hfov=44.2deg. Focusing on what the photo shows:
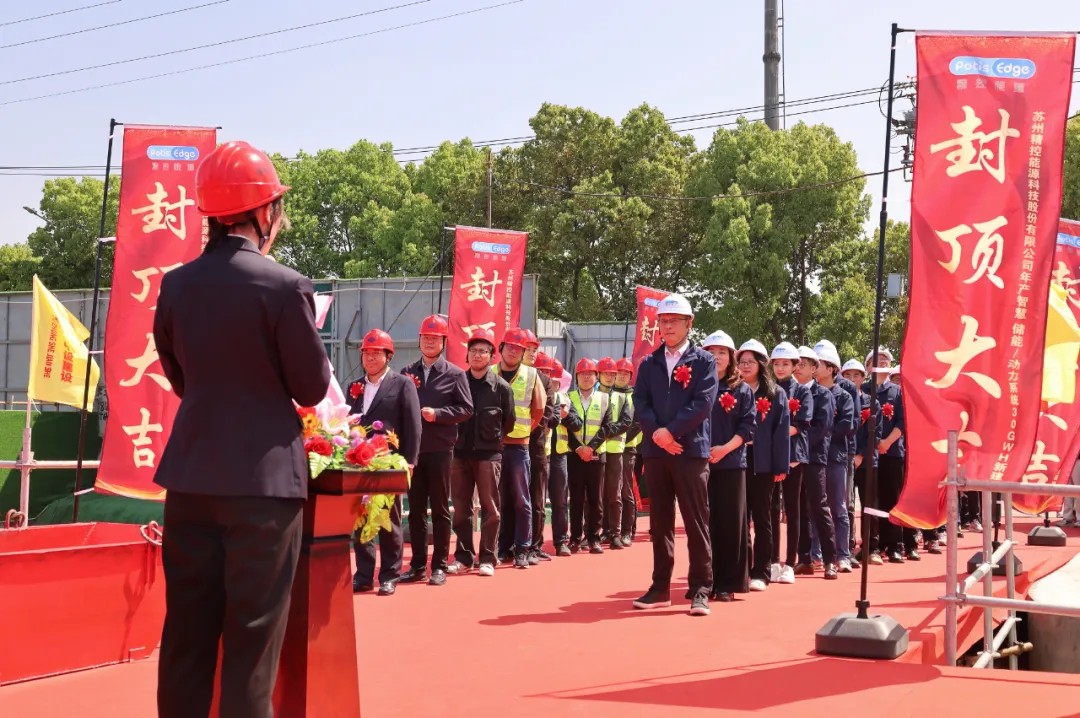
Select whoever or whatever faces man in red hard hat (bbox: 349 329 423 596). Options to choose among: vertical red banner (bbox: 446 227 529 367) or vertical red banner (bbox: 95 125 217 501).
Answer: vertical red banner (bbox: 446 227 529 367)

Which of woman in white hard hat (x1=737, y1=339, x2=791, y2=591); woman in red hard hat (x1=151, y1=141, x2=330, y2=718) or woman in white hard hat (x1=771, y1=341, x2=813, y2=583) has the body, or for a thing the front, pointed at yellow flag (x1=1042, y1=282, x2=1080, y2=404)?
the woman in red hard hat

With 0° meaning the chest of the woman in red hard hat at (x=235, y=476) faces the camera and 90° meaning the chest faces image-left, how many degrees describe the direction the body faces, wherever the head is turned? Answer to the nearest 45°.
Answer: approximately 225°

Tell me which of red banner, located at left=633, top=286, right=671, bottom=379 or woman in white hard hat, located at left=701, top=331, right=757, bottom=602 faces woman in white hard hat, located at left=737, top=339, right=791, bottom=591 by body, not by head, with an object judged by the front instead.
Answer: the red banner

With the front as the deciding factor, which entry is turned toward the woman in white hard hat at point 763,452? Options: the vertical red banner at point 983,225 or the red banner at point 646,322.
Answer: the red banner

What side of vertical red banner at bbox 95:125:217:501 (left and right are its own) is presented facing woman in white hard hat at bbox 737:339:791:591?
left

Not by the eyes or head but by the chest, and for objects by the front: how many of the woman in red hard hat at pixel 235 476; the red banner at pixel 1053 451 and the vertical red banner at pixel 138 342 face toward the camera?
2

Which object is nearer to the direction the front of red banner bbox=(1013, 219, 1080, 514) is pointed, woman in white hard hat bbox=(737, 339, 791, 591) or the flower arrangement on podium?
the flower arrangement on podium

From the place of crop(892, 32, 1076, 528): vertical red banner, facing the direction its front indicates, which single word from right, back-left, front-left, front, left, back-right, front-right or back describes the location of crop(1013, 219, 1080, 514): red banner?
back
